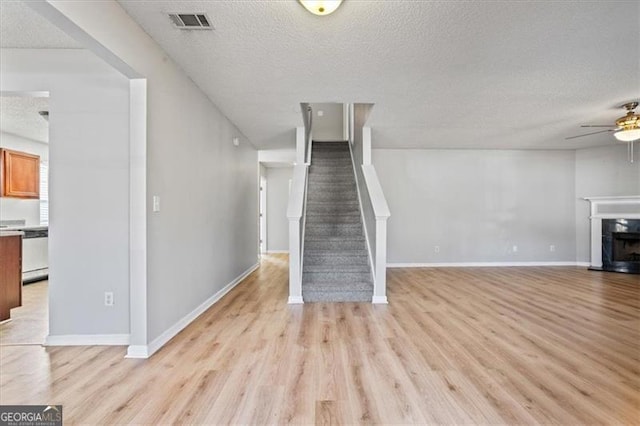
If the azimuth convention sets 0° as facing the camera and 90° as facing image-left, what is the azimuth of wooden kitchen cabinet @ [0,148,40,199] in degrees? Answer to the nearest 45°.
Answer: approximately 315°

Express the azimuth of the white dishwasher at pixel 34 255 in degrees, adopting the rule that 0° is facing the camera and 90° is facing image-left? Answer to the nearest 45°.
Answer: approximately 315°

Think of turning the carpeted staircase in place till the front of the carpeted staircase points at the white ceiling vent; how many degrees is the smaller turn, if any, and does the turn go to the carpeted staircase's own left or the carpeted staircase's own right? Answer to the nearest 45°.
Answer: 0° — it already faces it

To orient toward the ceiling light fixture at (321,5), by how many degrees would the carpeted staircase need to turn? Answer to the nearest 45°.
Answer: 0° — it already faces it

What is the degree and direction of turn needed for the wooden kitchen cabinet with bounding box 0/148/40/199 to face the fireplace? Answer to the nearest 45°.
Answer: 0° — it already faces it

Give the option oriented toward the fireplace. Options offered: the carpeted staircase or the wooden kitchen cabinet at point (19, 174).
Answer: the wooden kitchen cabinet

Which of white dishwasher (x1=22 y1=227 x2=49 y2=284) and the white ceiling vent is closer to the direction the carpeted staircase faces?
the white ceiling vent
